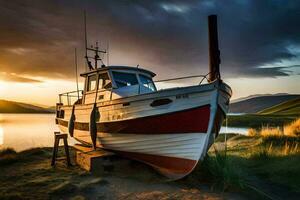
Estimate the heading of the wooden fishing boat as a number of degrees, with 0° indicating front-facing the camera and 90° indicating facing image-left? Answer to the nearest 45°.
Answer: approximately 315°
